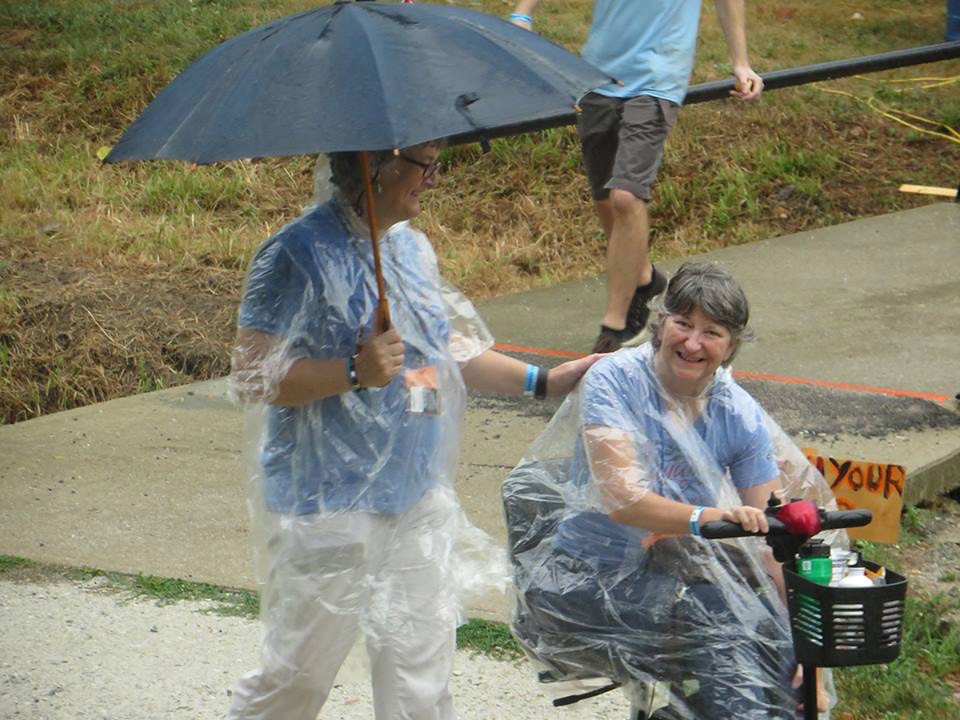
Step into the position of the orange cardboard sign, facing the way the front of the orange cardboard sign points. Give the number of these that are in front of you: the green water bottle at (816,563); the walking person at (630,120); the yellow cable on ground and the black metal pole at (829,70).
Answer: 1

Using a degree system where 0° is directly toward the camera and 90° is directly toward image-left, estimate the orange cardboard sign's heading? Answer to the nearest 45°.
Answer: approximately 0°

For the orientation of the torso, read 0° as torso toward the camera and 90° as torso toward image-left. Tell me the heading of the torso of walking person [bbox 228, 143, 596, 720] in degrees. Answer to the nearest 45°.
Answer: approximately 315°

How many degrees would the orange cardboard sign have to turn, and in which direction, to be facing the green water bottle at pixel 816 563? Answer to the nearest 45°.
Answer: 0° — it already faces it

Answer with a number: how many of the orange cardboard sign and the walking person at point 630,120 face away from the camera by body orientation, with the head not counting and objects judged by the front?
0

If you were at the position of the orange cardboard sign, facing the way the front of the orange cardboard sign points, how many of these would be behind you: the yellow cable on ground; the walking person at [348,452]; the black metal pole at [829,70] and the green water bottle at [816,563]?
2

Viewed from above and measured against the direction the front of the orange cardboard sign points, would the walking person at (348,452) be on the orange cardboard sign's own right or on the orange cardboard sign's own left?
on the orange cardboard sign's own right

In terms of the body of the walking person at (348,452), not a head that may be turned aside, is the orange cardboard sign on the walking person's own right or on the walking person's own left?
on the walking person's own left

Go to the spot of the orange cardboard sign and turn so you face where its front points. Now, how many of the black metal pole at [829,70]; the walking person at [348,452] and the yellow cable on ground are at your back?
2

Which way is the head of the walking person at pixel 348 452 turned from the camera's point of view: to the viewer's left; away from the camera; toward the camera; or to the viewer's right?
to the viewer's right

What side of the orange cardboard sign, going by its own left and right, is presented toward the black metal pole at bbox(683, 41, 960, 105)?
back

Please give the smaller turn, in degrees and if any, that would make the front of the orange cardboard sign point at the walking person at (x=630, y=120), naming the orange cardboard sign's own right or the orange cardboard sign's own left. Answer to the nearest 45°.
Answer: approximately 135° to the orange cardboard sign's own right

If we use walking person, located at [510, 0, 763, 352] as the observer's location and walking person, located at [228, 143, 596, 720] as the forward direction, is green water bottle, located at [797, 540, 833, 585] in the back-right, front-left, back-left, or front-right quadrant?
front-left

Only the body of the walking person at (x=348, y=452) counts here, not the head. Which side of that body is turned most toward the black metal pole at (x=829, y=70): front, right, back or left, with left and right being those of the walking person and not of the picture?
left

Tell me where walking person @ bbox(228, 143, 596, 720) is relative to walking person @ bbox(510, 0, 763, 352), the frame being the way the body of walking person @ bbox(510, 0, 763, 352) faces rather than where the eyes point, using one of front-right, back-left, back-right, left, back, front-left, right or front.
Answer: front-left
